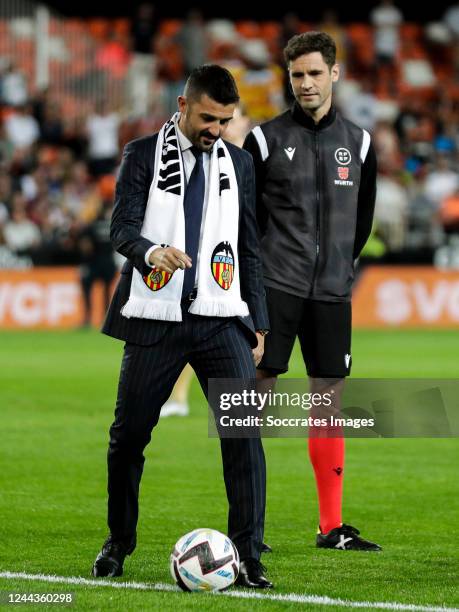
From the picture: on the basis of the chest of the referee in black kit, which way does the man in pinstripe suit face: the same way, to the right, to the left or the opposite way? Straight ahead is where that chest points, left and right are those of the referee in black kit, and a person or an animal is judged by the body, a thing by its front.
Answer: the same way

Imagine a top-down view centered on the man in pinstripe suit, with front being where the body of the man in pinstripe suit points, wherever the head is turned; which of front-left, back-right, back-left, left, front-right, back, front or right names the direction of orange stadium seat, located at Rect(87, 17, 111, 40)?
back

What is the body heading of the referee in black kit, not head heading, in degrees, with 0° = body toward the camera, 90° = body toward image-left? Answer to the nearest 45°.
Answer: approximately 0°

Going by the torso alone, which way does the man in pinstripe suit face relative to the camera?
toward the camera

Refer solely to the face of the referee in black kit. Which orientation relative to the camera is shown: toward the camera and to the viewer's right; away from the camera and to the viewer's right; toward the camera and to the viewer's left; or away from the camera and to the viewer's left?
toward the camera and to the viewer's left

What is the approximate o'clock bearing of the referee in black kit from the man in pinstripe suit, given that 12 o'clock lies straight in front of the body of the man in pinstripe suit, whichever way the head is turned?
The referee in black kit is roughly at 7 o'clock from the man in pinstripe suit.

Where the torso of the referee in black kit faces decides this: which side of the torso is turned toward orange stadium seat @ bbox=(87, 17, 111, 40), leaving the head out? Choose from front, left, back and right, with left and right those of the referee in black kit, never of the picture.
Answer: back

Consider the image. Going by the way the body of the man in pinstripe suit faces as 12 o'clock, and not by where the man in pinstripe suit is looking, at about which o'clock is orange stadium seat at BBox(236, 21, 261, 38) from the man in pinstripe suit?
The orange stadium seat is roughly at 6 o'clock from the man in pinstripe suit.

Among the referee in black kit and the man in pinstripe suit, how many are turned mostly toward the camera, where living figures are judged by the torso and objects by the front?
2

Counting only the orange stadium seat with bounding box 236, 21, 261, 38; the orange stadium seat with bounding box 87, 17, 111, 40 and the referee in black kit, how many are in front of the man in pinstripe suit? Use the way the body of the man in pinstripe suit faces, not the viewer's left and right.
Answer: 0

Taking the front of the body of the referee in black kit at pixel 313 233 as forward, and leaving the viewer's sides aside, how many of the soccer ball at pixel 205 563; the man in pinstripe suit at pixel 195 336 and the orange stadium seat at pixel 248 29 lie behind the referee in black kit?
1

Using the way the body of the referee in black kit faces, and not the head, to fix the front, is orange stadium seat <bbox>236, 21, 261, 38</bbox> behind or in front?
behind

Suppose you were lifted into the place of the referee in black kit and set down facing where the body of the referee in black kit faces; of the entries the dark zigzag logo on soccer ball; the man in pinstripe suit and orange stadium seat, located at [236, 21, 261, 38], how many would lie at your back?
1
